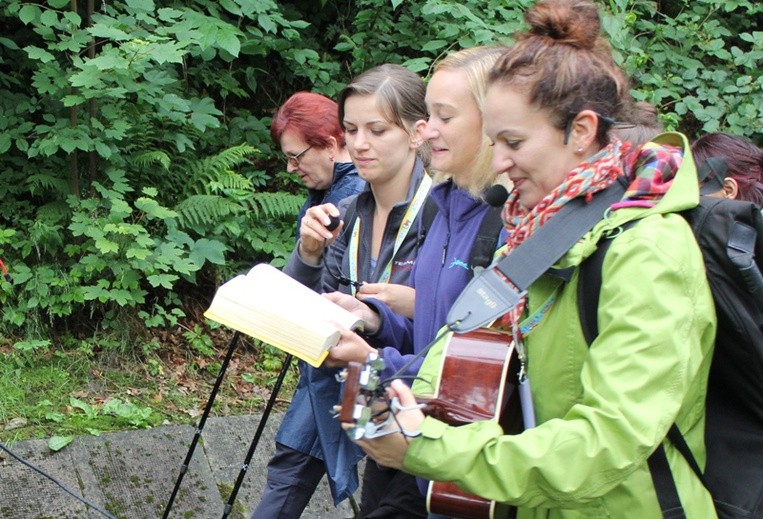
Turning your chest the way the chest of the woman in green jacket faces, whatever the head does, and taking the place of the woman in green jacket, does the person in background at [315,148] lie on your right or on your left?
on your right

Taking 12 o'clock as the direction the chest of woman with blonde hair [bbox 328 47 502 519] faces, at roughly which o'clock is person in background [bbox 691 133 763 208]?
The person in background is roughly at 6 o'clock from the woman with blonde hair.

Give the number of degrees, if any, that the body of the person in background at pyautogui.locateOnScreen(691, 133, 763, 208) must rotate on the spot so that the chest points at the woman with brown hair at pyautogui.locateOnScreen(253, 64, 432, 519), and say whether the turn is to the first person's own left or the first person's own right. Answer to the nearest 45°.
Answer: approximately 45° to the first person's own left

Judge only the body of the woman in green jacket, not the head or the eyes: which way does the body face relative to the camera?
to the viewer's left

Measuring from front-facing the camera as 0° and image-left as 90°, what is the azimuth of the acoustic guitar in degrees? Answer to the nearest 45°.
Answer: approximately 90°

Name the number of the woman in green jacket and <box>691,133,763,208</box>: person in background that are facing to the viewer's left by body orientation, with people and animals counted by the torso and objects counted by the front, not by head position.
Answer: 2

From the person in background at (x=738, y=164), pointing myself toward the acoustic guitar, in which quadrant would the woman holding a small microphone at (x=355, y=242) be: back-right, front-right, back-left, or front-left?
front-right

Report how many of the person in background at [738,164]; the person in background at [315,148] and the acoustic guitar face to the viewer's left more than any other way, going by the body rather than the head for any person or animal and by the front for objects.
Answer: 3

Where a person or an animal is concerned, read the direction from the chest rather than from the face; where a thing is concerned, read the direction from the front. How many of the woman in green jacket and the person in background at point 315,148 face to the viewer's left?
2

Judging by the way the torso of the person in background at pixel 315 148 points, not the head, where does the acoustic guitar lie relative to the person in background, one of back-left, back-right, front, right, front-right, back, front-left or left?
left

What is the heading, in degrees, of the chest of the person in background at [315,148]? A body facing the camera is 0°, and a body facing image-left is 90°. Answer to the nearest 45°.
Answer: approximately 90°

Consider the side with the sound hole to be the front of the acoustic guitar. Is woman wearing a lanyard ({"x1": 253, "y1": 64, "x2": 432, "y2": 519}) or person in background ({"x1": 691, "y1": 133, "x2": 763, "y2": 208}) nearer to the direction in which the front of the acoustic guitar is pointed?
the woman wearing a lanyard

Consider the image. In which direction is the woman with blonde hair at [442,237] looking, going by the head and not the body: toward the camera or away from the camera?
toward the camera

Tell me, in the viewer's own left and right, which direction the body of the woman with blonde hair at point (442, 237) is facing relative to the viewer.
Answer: facing the viewer and to the left of the viewer

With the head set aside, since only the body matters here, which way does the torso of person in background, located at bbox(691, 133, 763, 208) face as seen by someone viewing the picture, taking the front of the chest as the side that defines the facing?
to the viewer's left
